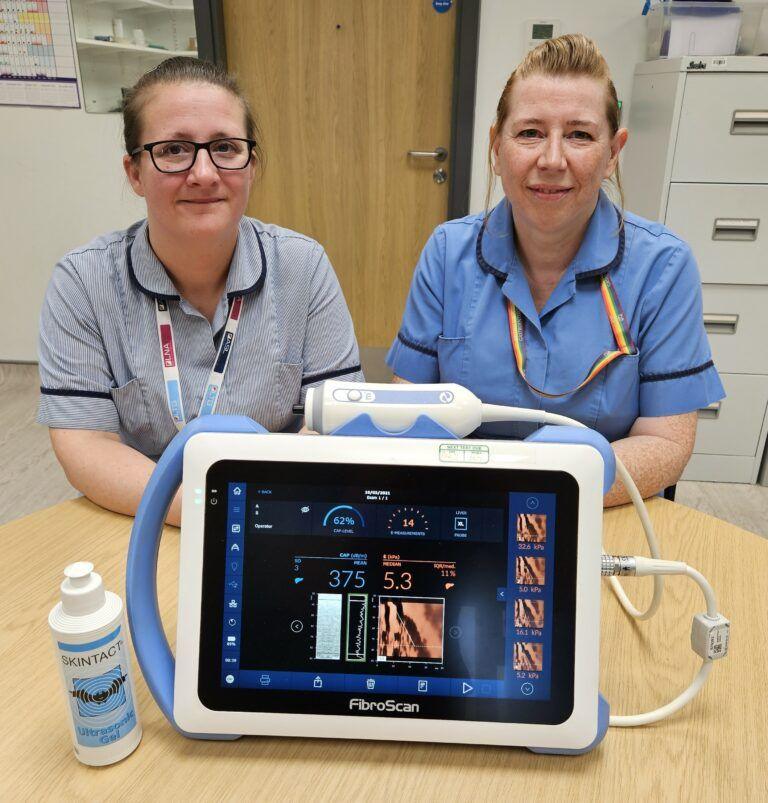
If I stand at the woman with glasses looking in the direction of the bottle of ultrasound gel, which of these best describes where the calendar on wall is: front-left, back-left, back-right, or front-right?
back-right

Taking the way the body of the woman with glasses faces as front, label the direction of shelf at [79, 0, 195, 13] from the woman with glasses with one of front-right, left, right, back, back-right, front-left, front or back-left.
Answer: back

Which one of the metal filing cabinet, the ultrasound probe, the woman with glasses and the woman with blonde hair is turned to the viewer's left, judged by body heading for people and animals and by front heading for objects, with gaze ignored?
the ultrasound probe

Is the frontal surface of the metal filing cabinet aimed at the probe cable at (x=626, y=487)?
yes

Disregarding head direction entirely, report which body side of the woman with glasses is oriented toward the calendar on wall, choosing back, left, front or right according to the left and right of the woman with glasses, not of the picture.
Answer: back

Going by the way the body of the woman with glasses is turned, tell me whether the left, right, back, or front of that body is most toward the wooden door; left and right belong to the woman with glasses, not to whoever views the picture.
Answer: back

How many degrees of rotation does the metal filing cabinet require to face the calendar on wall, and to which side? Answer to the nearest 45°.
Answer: approximately 90° to its right

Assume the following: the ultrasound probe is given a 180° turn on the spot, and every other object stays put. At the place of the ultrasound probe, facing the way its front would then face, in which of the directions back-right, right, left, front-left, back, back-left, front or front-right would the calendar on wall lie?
back-left

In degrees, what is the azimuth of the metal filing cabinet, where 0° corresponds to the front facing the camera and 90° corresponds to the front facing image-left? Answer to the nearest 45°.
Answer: approximately 0°

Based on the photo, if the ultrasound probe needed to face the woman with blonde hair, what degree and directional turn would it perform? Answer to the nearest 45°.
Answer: approximately 90° to its right

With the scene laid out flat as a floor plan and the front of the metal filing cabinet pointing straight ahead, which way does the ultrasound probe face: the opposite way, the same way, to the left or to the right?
to the right

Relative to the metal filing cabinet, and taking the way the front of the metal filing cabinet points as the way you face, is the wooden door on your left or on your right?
on your right

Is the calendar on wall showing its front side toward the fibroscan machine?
yes

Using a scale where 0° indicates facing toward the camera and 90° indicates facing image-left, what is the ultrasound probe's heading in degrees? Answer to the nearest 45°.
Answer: approximately 90°
